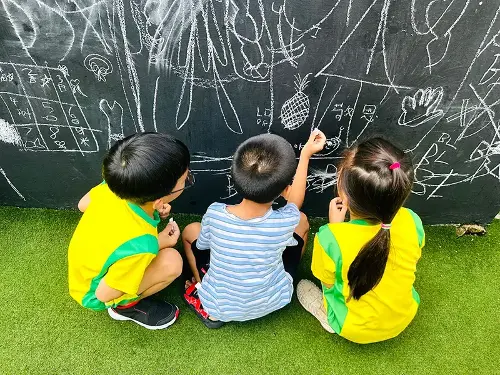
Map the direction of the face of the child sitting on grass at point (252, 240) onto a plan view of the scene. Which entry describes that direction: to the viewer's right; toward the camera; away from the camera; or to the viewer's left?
away from the camera

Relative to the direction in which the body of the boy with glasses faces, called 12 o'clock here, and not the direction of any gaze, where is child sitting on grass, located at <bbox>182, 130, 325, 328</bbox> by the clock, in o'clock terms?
The child sitting on grass is roughly at 2 o'clock from the boy with glasses.

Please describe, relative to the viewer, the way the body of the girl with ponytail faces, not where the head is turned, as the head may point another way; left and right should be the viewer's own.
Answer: facing away from the viewer and to the left of the viewer

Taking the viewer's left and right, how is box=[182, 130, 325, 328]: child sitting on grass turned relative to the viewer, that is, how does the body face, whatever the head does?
facing away from the viewer

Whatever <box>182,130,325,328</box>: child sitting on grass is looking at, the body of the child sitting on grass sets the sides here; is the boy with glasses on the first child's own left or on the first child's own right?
on the first child's own left

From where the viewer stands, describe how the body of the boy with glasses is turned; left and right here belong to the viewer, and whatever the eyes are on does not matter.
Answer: facing away from the viewer and to the right of the viewer

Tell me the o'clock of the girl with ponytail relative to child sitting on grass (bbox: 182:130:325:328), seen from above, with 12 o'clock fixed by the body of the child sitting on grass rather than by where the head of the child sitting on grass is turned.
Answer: The girl with ponytail is roughly at 3 o'clock from the child sitting on grass.
